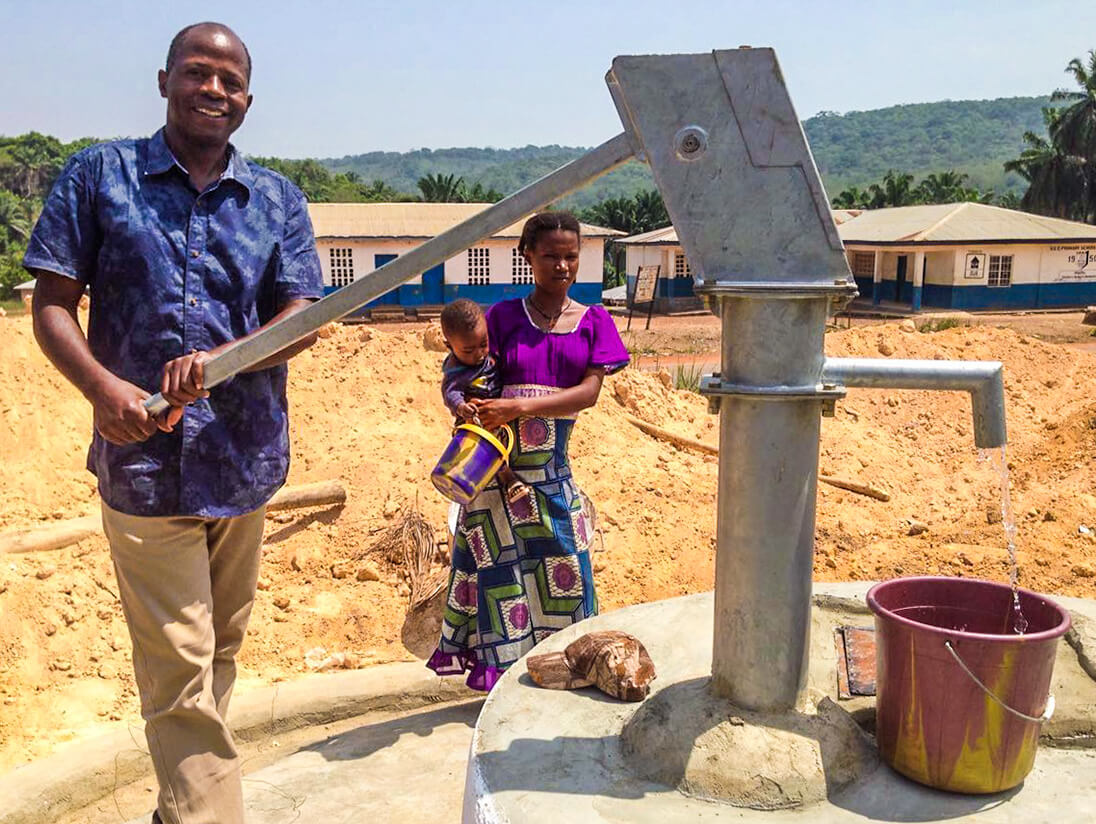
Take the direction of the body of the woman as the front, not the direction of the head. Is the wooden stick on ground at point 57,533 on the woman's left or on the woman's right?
on the woman's right

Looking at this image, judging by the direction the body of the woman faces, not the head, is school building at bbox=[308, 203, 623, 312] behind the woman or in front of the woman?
behind

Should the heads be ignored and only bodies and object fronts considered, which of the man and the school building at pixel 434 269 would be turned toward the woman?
the school building

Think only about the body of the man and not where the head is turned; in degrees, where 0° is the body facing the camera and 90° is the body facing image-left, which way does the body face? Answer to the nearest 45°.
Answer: approximately 0°

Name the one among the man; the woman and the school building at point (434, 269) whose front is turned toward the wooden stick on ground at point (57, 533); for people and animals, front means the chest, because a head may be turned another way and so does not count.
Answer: the school building

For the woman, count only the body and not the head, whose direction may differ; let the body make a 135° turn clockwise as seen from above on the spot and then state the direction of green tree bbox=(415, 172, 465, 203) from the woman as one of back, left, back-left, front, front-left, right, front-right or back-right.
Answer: front-right

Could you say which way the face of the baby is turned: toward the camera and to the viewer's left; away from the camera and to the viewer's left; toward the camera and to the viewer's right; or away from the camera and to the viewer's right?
toward the camera and to the viewer's right

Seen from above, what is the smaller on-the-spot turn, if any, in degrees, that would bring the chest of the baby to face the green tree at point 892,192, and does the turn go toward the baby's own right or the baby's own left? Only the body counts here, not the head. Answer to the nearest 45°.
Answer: approximately 90° to the baby's own left

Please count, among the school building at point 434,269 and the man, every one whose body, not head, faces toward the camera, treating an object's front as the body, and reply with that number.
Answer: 2

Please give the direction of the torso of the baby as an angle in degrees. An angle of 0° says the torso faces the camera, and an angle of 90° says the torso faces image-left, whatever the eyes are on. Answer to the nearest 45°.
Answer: approximately 315°

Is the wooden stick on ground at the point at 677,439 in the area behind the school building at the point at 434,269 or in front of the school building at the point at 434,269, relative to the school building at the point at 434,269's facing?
in front

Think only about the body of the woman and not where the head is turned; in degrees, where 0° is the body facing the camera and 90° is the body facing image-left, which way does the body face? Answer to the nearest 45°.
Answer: approximately 0°
